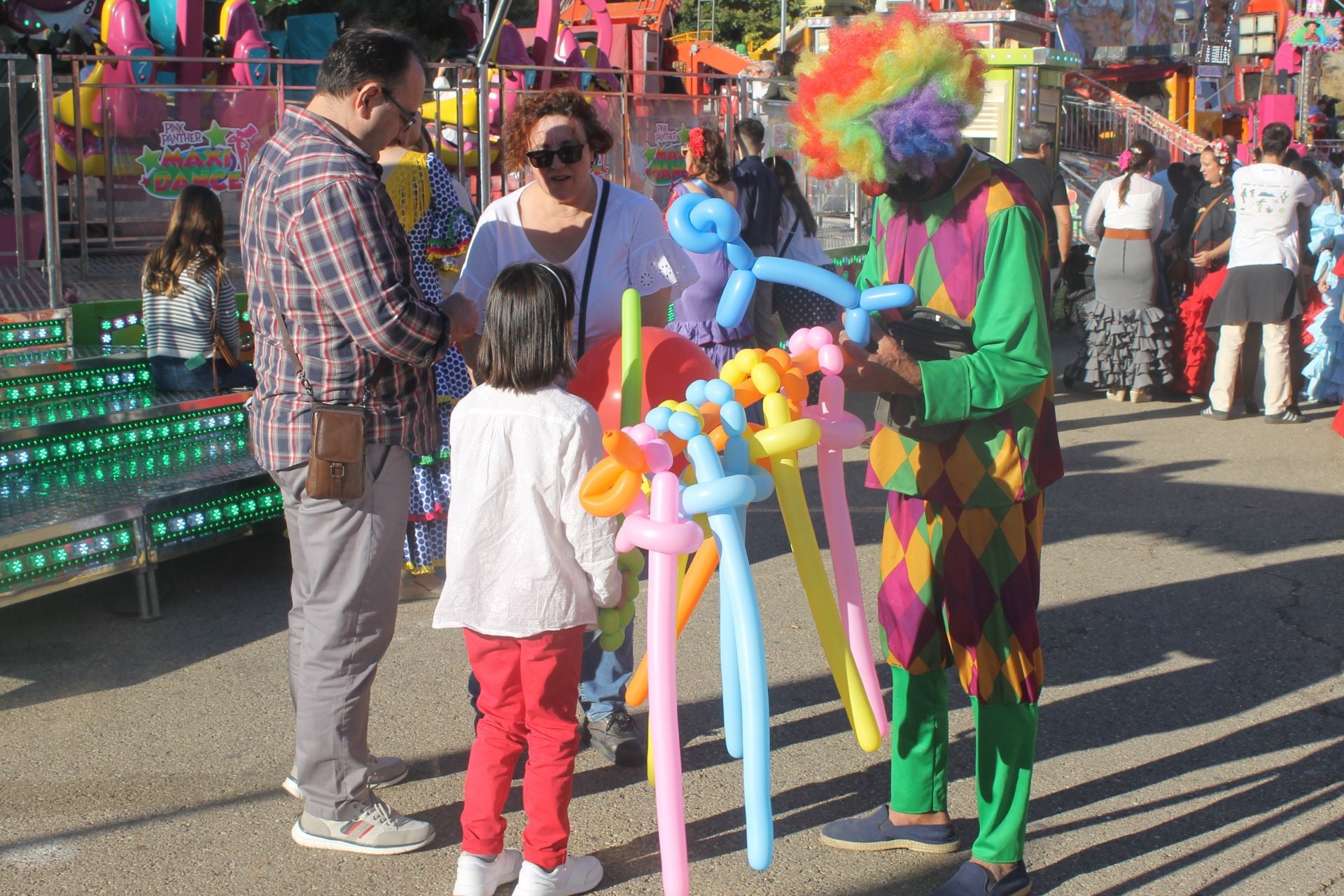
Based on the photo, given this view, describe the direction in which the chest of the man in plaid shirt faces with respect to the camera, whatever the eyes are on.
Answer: to the viewer's right

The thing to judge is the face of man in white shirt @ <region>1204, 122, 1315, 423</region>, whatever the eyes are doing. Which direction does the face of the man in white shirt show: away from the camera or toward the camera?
away from the camera

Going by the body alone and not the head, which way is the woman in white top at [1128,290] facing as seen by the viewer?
away from the camera

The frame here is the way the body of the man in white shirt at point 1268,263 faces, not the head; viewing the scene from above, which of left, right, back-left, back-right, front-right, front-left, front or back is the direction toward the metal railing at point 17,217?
back-left

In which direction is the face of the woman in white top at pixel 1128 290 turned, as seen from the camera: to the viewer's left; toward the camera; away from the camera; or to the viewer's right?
away from the camera

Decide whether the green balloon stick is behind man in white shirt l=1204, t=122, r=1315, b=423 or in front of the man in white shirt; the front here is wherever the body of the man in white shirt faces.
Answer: behind

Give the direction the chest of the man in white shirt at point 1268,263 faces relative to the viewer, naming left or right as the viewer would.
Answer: facing away from the viewer
